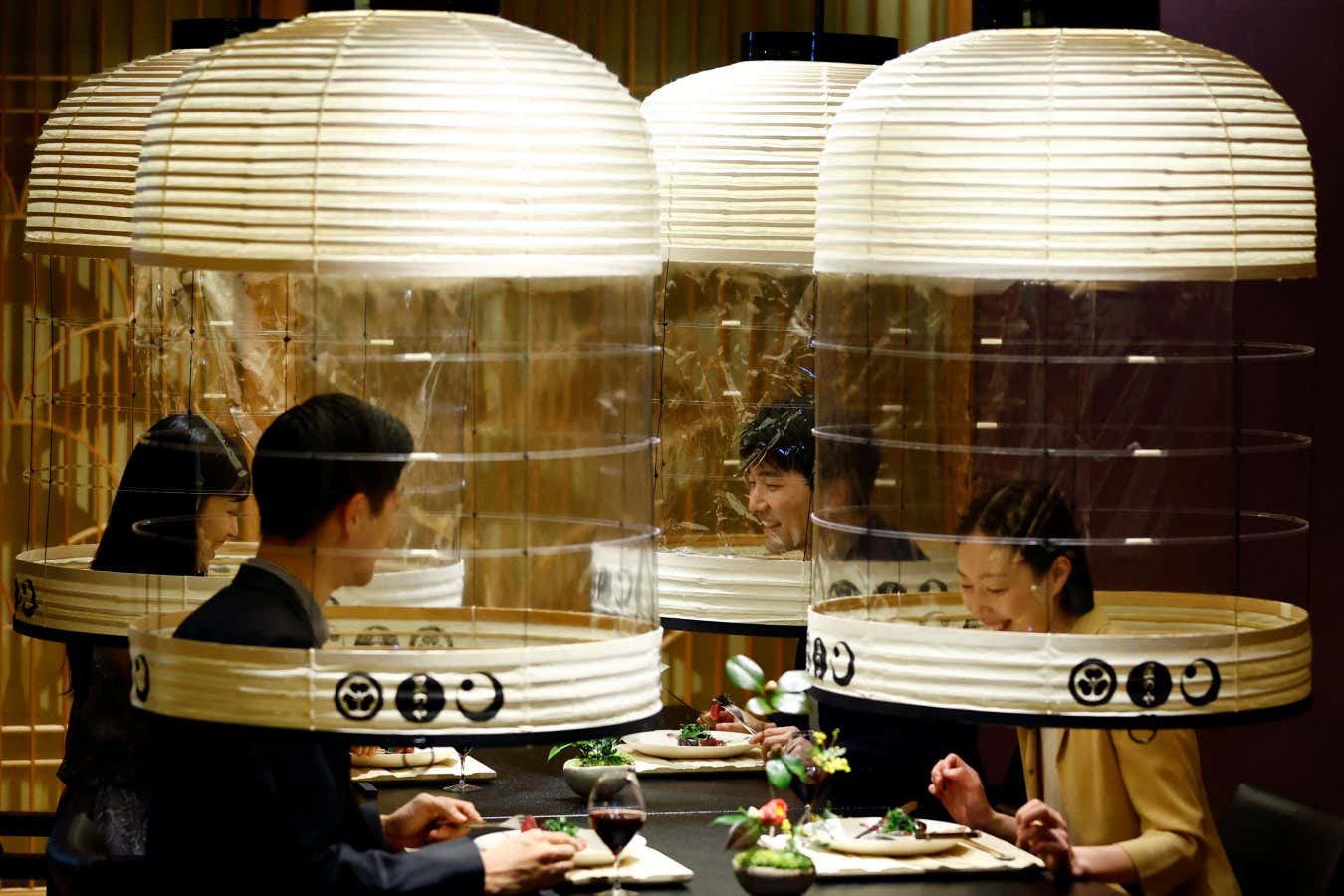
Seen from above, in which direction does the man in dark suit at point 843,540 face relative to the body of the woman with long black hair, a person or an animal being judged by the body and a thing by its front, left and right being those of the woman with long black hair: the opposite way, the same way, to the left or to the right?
the opposite way

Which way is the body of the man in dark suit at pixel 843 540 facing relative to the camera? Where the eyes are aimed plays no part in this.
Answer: to the viewer's left

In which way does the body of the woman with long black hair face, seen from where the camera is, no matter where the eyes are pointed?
to the viewer's right

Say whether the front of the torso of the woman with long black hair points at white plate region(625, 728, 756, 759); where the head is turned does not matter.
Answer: yes

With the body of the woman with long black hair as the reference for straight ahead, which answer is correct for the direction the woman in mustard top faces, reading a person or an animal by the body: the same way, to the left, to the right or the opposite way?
the opposite way

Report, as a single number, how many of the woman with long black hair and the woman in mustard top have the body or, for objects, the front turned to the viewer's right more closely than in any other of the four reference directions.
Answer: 1

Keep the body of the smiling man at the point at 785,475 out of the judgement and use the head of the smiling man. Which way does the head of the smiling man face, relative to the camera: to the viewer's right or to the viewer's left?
to the viewer's left
